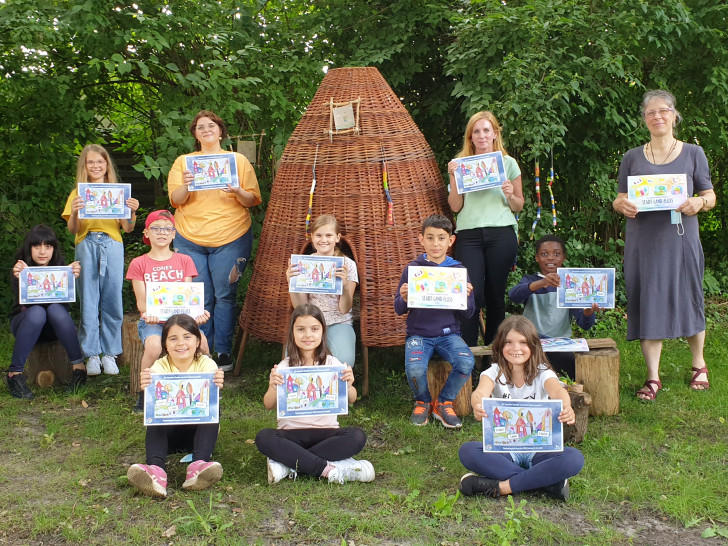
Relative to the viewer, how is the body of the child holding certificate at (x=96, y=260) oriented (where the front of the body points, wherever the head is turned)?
toward the camera

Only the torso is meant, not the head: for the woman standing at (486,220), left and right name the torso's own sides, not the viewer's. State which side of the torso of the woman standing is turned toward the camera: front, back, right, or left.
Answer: front

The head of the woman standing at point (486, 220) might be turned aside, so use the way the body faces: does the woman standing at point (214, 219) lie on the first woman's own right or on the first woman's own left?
on the first woman's own right

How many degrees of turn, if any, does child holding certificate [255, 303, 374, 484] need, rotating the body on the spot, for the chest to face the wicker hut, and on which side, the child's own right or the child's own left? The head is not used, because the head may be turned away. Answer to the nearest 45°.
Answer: approximately 180°

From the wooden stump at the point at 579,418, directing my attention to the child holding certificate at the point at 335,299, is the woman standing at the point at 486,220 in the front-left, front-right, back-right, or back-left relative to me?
front-right

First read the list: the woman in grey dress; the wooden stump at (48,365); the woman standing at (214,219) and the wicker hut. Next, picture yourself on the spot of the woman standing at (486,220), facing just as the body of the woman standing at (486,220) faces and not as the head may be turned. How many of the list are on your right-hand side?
3

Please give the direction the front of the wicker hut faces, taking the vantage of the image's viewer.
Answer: facing the viewer

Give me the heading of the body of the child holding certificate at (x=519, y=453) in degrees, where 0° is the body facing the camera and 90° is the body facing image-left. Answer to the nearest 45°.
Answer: approximately 0°

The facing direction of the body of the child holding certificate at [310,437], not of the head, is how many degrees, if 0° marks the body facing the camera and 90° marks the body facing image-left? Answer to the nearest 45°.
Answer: approximately 0°
